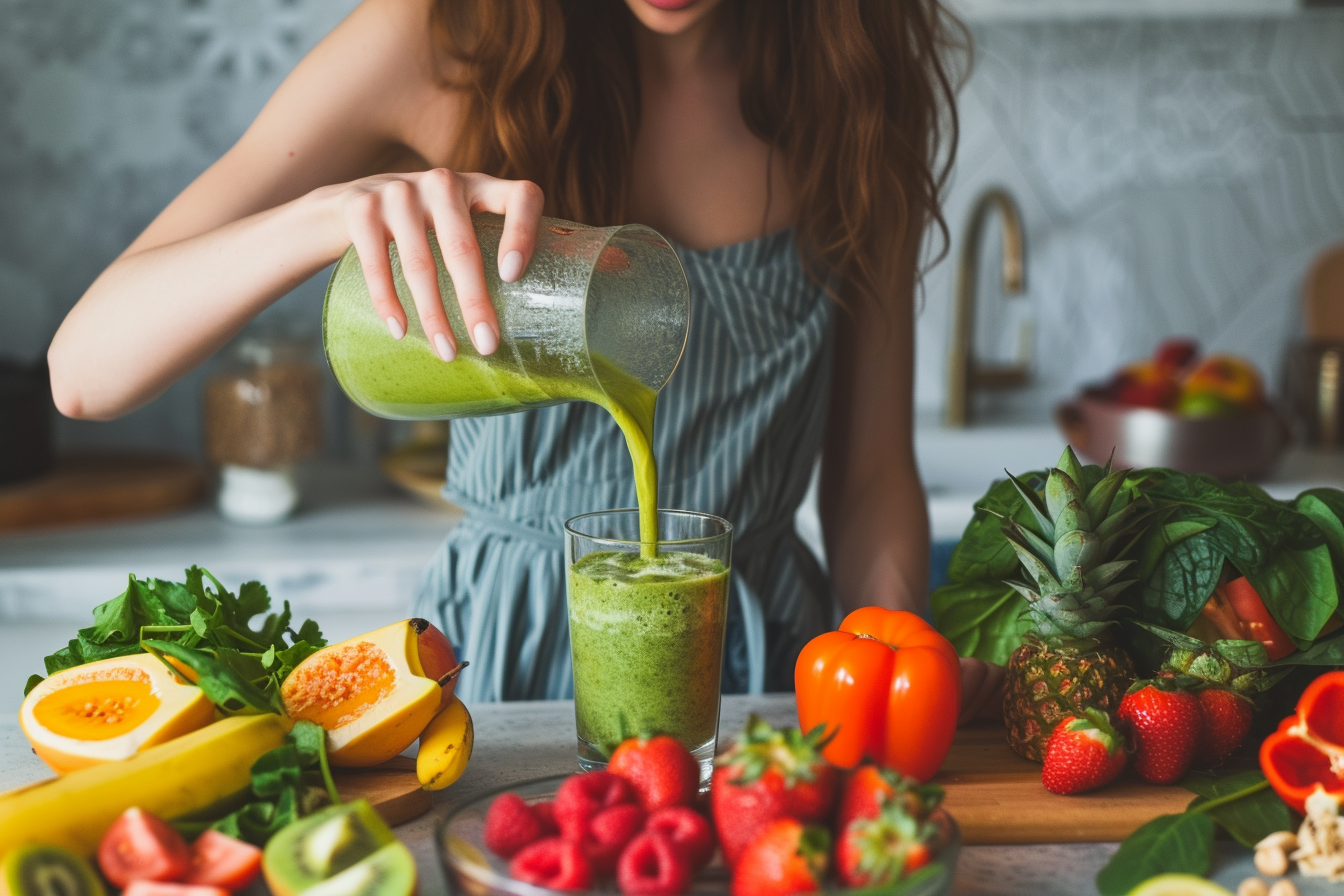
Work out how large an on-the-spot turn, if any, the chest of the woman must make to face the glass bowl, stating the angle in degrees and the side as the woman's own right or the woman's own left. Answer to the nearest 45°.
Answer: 0° — they already face it

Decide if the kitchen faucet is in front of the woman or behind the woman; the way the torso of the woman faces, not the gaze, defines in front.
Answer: behind

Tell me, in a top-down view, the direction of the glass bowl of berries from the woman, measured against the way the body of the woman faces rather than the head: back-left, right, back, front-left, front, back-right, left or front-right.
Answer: front

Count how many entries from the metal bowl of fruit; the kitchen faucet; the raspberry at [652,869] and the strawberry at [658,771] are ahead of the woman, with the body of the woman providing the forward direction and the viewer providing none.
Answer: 2

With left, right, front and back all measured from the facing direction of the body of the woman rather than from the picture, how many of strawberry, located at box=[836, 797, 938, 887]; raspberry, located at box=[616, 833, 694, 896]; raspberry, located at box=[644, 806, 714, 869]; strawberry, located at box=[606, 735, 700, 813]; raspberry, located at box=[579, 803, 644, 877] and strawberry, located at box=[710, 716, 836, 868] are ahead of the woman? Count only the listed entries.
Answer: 6

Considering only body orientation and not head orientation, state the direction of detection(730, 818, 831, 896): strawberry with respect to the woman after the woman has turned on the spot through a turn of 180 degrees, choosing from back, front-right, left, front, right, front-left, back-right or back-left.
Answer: back

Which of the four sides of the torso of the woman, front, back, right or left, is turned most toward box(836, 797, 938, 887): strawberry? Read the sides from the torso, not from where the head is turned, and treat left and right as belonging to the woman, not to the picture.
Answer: front

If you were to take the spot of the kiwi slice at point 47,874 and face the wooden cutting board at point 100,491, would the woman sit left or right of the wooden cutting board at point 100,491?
right

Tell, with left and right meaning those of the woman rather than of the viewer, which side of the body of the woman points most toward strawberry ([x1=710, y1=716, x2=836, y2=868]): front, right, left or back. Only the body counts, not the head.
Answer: front

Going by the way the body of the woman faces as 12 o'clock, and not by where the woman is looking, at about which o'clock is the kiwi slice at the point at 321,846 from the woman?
The kiwi slice is roughly at 1 o'clock from the woman.

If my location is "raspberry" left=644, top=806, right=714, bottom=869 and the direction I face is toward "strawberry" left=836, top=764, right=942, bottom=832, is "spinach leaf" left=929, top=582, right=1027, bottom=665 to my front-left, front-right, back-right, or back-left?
front-left

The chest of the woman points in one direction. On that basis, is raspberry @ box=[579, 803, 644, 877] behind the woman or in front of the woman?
in front

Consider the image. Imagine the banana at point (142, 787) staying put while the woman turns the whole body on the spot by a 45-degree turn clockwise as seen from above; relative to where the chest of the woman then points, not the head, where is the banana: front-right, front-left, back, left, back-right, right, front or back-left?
front

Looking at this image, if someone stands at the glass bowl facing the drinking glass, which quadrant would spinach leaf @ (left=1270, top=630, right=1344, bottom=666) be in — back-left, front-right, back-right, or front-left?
front-right

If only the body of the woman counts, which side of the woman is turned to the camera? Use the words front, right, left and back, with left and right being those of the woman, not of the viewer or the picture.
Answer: front

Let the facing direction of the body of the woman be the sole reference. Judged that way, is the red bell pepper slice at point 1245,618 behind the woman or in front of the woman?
in front

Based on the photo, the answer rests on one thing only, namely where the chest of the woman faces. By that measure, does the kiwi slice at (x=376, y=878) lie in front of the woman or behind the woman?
in front
